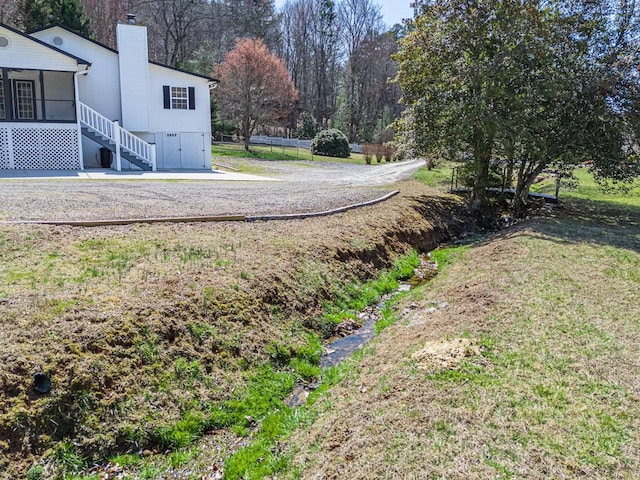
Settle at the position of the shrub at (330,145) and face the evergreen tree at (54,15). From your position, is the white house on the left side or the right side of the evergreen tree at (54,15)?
left

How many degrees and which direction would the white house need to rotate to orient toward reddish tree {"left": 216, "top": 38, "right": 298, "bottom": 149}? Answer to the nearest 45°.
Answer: approximately 135° to its left

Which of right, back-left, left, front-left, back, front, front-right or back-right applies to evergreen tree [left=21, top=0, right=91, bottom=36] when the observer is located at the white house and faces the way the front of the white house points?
back

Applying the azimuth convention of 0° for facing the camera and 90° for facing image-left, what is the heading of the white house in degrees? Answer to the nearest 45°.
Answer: approximately 0°

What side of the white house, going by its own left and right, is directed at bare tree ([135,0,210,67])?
back
